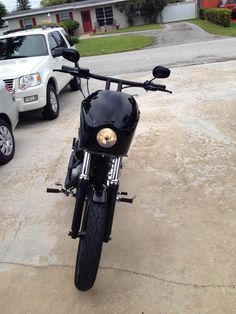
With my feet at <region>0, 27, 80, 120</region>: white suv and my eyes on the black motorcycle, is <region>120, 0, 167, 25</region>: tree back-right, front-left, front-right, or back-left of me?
back-left

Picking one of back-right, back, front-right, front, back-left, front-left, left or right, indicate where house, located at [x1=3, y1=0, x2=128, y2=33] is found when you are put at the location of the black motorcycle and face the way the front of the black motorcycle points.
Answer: back

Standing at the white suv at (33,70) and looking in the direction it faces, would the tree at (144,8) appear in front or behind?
behind

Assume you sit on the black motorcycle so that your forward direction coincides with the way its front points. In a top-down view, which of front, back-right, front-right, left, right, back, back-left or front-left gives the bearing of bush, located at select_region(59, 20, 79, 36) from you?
back

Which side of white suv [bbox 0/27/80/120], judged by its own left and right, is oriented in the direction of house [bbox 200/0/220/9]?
back

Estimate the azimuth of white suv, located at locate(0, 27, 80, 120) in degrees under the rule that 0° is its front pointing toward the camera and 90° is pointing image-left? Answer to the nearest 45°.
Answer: approximately 45°

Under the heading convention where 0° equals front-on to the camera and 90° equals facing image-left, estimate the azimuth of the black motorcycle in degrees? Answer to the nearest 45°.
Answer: approximately 0°

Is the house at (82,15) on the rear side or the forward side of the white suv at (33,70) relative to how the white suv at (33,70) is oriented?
on the rear side

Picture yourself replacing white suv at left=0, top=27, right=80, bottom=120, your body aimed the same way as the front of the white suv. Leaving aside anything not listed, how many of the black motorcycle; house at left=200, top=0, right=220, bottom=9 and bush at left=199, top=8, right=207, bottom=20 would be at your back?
2

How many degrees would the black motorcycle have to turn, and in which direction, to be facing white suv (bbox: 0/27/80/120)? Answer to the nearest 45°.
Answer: approximately 180°

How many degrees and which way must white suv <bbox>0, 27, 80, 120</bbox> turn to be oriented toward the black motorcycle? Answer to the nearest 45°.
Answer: approximately 45° to its left
